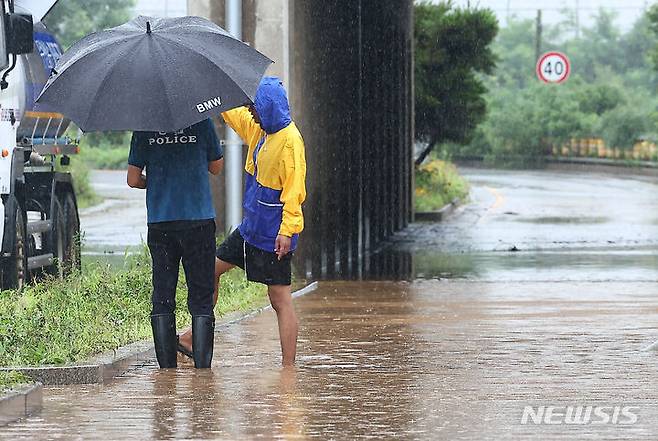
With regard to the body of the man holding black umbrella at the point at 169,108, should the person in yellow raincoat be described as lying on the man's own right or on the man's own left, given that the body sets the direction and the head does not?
on the man's own right

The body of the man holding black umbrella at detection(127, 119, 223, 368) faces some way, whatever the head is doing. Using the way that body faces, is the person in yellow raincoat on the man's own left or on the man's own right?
on the man's own right

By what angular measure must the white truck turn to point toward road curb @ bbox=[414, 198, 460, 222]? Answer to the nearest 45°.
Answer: approximately 180°

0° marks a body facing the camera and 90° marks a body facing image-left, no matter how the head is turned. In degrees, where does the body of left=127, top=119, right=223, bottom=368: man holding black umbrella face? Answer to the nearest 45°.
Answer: approximately 180°

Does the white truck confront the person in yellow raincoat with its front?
no

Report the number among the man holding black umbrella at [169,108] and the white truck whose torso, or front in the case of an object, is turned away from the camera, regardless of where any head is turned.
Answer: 1

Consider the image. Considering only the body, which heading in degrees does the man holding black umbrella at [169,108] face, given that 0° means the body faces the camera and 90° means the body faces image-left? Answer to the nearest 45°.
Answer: approximately 180°

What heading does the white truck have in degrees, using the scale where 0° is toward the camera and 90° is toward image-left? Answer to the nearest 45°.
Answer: approximately 45°

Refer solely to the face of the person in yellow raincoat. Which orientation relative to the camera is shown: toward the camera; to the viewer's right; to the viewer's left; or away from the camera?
to the viewer's left

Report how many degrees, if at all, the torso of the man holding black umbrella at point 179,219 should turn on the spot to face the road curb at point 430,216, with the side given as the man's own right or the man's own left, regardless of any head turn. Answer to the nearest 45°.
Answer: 0° — they already face it

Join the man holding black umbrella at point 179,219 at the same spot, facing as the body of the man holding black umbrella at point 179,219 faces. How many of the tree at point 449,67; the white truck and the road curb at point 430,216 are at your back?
0

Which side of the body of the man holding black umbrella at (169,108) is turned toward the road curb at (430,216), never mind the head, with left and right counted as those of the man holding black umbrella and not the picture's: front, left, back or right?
front
